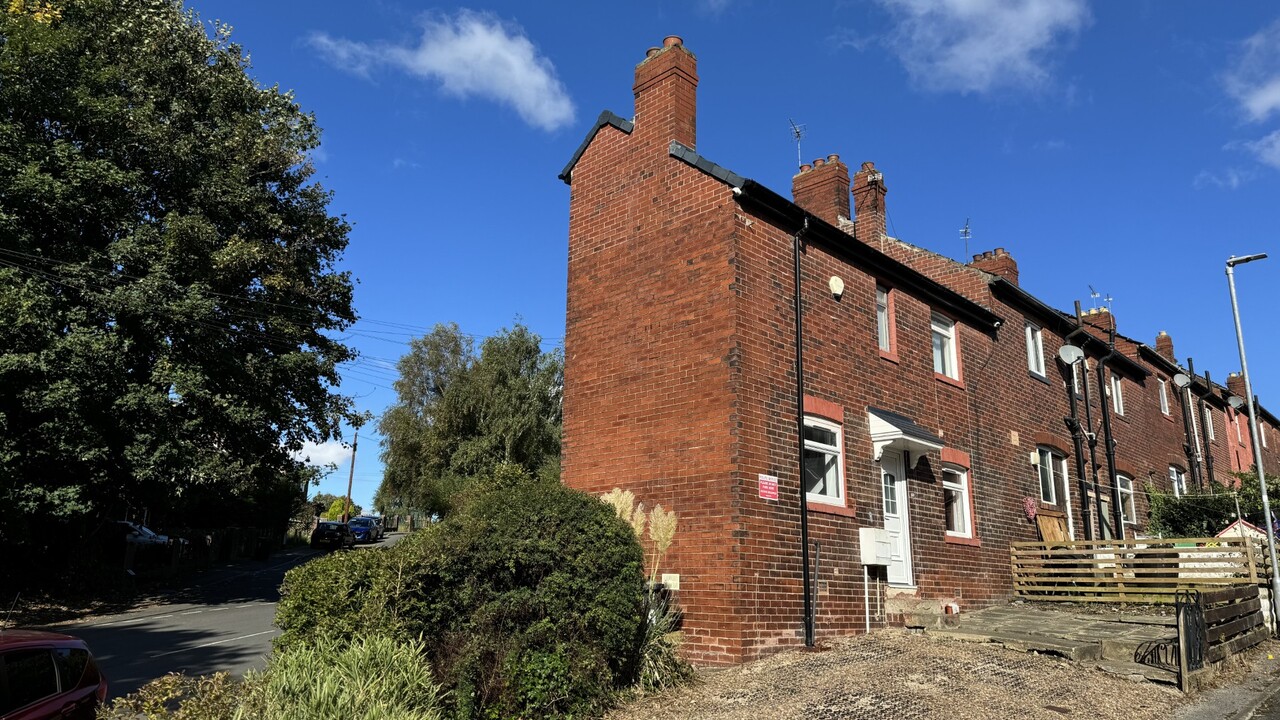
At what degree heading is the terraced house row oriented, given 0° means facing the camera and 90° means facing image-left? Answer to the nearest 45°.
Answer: approximately 315°

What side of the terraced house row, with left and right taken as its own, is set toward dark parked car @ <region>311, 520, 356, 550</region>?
back

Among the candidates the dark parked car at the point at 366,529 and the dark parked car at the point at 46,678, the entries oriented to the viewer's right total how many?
0

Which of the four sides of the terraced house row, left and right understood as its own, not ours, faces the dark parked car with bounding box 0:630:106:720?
right

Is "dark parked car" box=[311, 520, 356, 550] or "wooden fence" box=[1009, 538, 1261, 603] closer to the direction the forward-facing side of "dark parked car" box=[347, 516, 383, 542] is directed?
the dark parked car

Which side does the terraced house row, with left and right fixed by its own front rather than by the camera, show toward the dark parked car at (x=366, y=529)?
back

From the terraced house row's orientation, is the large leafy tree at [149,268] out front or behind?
behind

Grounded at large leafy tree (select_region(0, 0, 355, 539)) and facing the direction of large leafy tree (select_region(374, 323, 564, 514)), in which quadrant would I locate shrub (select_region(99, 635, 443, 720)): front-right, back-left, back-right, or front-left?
back-right

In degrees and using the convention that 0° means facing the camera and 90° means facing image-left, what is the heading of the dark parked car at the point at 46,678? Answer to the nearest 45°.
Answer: approximately 45°

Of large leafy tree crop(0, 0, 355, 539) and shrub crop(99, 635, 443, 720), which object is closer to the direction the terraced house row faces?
the shrub
